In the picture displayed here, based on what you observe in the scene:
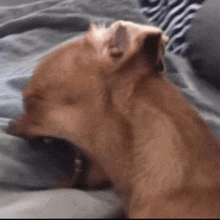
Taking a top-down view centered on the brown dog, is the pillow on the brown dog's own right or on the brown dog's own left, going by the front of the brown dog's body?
on the brown dog's own right

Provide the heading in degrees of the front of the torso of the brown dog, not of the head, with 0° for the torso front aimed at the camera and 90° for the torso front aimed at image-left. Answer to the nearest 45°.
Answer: approximately 90°

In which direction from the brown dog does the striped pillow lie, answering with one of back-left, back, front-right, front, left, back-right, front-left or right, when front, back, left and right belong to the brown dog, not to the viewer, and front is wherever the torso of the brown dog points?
right
